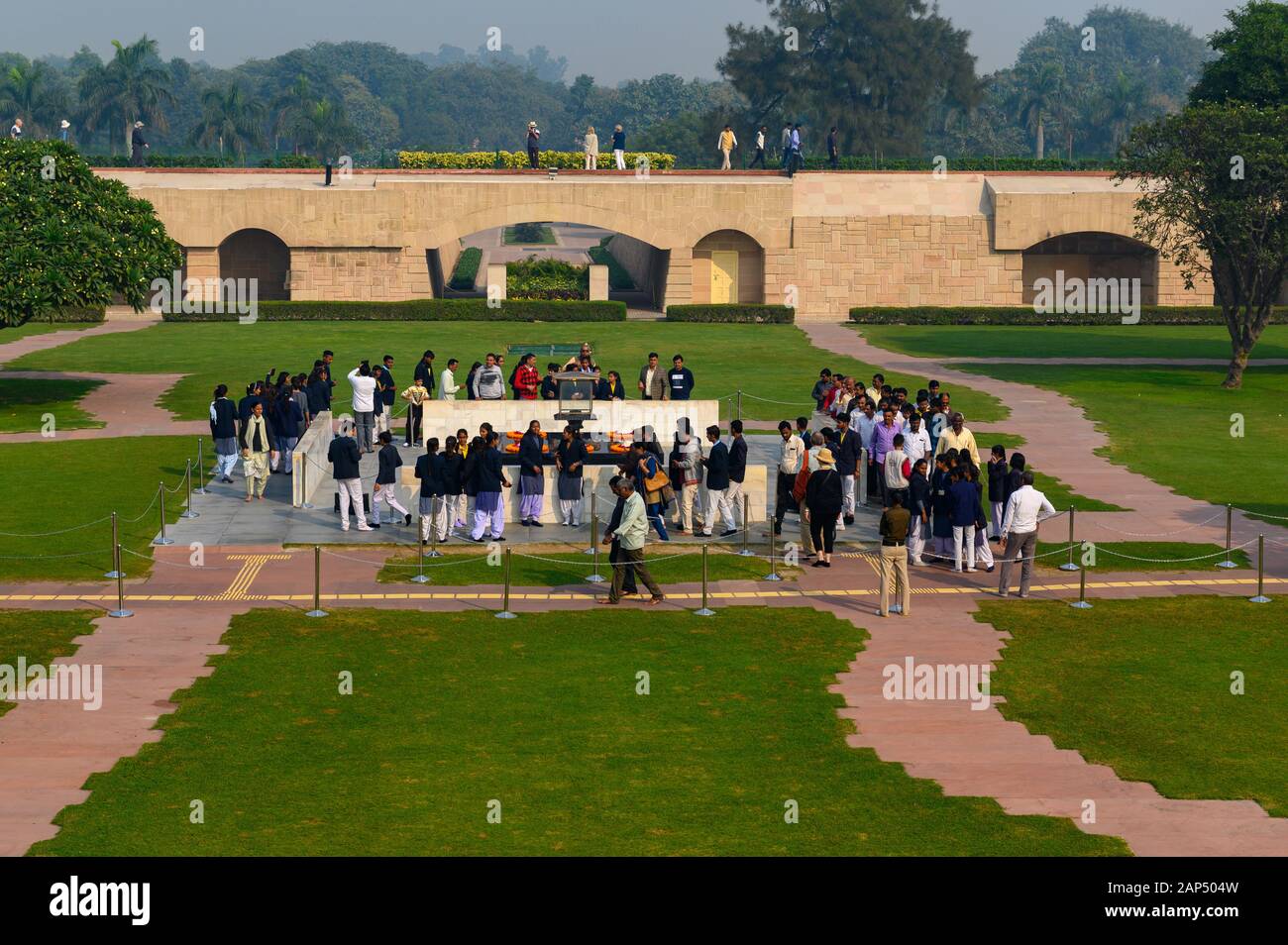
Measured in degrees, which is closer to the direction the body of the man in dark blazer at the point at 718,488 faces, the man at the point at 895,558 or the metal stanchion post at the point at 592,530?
the metal stanchion post

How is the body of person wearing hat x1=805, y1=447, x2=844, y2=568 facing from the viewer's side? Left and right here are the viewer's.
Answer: facing away from the viewer

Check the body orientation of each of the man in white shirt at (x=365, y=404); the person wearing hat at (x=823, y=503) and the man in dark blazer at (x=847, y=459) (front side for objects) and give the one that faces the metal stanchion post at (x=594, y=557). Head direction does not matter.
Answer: the man in dark blazer

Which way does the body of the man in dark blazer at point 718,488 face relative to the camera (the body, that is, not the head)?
to the viewer's left

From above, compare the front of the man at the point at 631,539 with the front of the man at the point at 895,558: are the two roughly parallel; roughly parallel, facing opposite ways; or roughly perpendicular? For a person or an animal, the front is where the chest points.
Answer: roughly perpendicular

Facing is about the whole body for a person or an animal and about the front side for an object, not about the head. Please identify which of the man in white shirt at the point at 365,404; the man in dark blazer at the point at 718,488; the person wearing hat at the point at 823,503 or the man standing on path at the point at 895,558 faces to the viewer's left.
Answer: the man in dark blazer

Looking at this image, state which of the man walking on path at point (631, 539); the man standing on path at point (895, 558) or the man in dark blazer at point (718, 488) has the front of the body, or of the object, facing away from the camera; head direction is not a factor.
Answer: the man standing on path at point (895, 558)

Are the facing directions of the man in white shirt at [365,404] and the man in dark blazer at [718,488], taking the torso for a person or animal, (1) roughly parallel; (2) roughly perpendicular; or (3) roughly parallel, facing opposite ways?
roughly perpendicular

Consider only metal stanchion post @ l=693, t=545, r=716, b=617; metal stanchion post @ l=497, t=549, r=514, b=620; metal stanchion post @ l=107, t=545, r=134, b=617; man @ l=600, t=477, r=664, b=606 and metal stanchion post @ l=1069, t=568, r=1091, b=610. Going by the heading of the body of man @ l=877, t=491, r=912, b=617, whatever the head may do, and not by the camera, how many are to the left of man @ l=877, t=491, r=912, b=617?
4

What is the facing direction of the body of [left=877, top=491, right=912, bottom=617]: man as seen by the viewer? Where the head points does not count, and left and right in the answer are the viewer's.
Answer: facing away from the viewer
